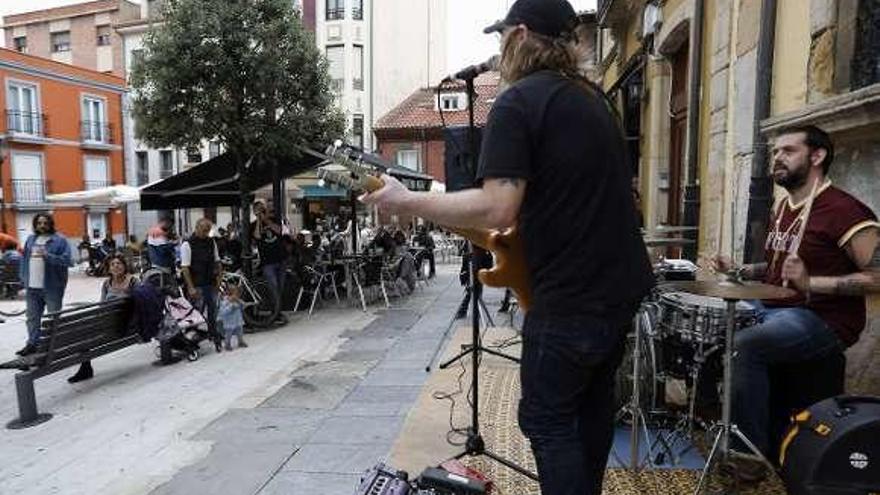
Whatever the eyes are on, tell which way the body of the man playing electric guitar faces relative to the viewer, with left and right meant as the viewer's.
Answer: facing away from the viewer and to the left of the viewer

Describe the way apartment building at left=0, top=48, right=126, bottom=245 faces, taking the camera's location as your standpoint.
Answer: facing the viewer and to the right of the viewer

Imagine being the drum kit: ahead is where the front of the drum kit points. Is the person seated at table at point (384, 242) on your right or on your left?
on your right

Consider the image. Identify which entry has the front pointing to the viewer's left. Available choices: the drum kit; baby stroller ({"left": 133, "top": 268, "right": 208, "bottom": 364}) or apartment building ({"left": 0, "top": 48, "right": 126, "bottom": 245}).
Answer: the drum kit

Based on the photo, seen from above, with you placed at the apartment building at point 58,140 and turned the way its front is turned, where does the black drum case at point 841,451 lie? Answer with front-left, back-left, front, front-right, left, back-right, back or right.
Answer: front-right

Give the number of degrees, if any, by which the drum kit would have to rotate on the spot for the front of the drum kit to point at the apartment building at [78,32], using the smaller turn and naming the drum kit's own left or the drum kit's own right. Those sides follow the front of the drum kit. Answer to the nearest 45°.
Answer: approximately 45° to the drum kit's own right

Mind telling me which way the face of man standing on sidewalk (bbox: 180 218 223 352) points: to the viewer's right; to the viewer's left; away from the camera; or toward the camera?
toward the camera

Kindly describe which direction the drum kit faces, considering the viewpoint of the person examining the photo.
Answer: facing to the left of the viewer
